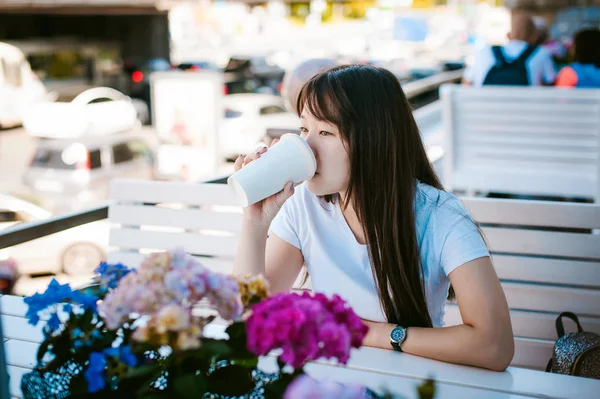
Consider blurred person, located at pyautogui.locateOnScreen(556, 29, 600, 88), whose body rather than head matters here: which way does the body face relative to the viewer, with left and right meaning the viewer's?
facing away from the viewer

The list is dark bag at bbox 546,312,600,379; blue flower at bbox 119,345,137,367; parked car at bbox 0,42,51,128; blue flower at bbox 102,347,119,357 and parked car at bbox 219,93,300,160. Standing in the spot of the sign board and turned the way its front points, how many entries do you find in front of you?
3

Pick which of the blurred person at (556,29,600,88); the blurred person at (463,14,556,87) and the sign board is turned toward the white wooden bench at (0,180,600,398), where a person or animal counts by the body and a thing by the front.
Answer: the sign board

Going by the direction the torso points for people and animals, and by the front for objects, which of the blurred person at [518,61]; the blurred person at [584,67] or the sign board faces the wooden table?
the sign board

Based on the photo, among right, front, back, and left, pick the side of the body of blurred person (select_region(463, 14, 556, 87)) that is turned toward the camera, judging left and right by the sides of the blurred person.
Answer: back

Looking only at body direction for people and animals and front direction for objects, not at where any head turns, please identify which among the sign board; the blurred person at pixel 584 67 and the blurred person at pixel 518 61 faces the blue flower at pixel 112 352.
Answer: the sign board

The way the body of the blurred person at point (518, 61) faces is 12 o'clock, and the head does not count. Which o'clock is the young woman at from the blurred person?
The young woman is roughly at 6 o'clock from the blurred person.

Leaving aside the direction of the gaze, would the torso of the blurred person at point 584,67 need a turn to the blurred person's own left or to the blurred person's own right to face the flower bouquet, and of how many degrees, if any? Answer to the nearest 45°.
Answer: approximately 180°

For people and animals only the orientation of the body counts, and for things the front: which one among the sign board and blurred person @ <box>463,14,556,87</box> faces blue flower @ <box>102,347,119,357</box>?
the sign board
